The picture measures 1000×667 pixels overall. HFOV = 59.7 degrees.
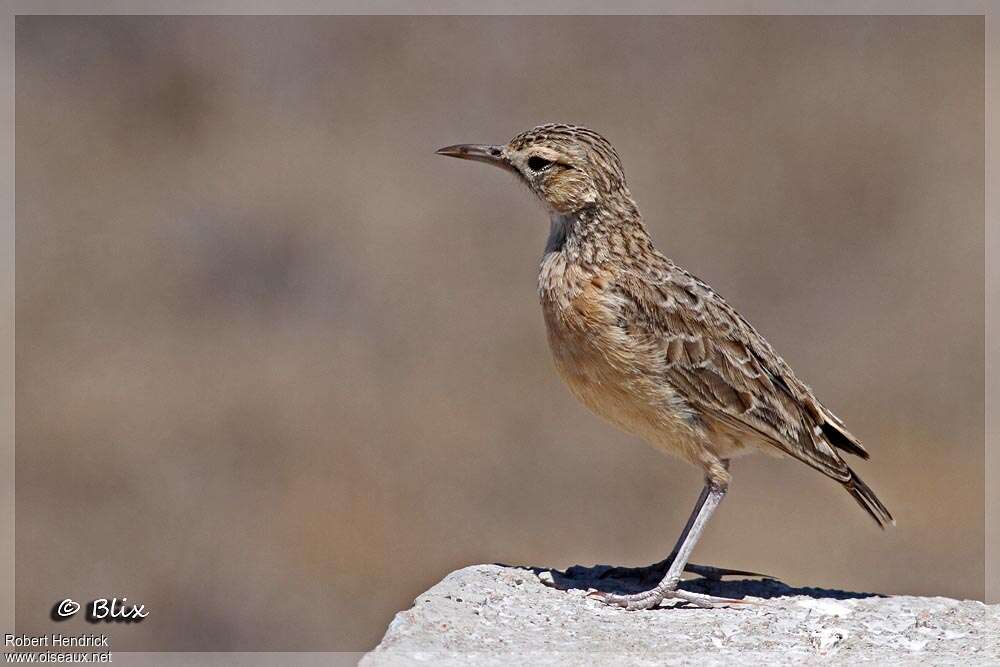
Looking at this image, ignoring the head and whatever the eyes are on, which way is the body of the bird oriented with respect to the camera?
to the viewer's left
